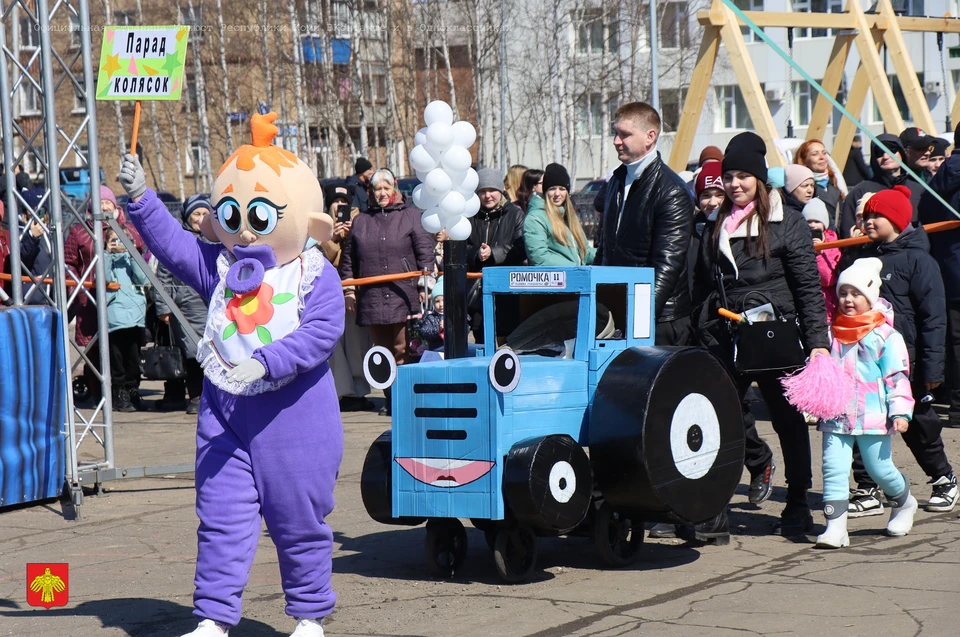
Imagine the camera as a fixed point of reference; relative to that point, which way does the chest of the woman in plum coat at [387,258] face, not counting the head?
toward the camera

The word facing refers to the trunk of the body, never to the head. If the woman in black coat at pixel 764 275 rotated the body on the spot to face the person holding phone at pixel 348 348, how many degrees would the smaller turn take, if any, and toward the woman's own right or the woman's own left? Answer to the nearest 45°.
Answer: approximately 90° to the woman's own right

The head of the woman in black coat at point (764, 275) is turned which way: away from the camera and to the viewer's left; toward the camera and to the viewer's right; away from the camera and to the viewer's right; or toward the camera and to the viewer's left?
toward the camera and to the viewer's left

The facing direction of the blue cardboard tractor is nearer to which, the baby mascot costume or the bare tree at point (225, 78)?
the baby mascot costume

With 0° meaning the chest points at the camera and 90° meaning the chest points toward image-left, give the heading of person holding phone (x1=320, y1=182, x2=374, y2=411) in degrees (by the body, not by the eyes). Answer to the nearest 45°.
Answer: approximately 0°

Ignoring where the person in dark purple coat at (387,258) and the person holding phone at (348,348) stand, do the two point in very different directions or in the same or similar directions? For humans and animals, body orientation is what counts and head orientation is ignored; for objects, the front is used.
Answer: same or similar directions

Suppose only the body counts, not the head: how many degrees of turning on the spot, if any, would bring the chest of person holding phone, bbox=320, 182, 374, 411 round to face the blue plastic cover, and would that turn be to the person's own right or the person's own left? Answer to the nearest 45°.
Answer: approximately 45° to the person's own right

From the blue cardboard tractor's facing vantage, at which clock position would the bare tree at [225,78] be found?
The bare tree is roughly at 4 o'clock from the blue cardboard tractor.

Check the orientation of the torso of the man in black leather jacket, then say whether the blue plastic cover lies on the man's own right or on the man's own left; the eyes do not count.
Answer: on the man's own right

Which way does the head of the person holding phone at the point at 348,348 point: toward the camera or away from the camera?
toward the camera

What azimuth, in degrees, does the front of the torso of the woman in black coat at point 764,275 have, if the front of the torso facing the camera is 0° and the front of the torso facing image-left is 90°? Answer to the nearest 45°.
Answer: approximately 45°
